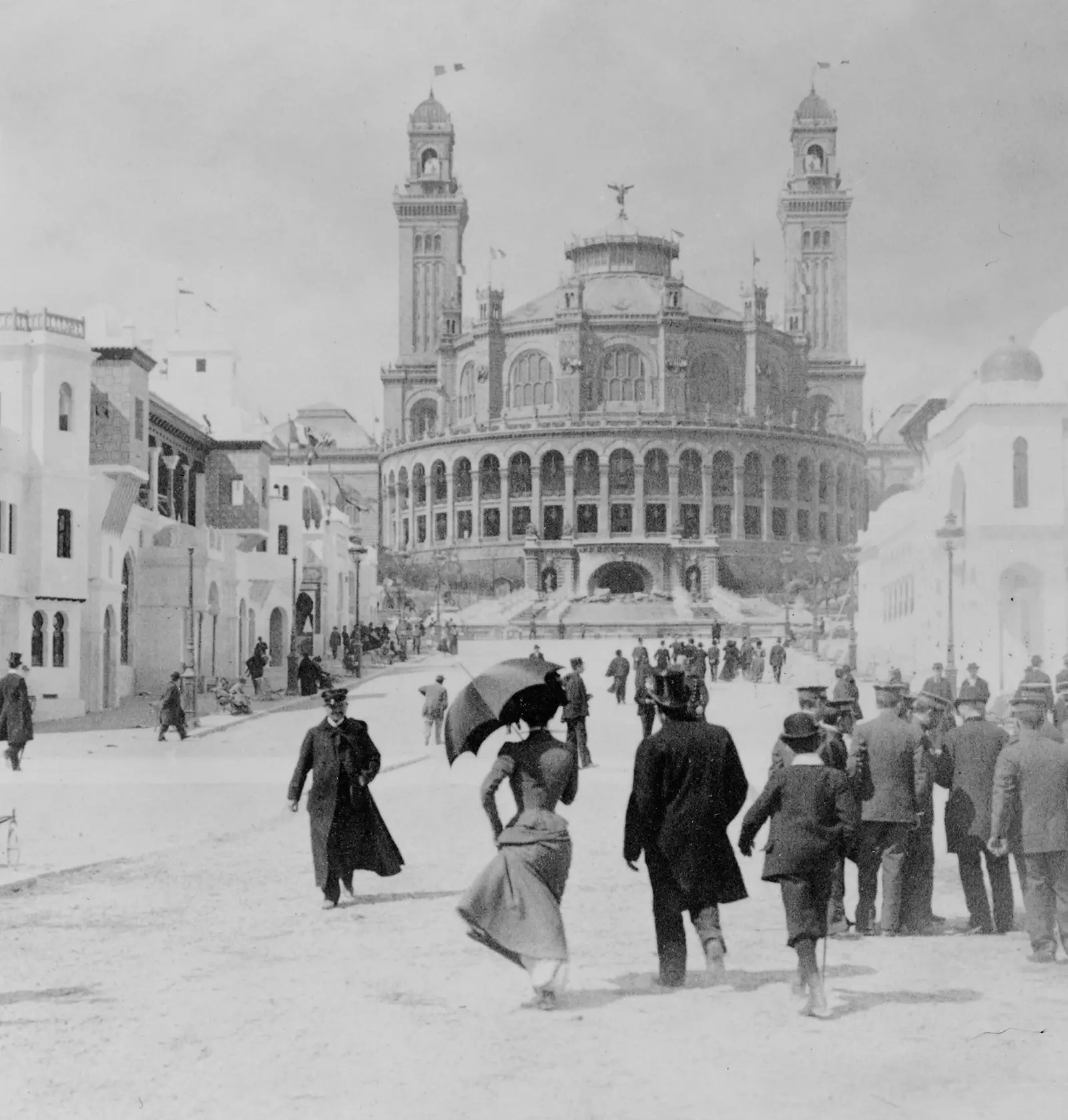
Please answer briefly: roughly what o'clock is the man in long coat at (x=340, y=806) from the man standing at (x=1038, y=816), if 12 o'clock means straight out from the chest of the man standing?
The man in long coat is roughly at 9 o'clock from the man standing.

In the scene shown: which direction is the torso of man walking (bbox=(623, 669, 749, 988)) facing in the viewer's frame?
away from the camera

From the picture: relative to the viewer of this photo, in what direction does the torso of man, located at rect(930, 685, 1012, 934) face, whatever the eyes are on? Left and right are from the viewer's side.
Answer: facing away from the viewer

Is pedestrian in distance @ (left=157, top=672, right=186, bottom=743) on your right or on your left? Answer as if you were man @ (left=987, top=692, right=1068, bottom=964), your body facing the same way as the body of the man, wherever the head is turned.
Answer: on your left

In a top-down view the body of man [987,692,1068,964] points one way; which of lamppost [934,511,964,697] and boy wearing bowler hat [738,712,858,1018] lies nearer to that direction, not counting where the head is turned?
the lamppost

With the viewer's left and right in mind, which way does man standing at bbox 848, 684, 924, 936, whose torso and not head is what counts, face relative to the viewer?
facing away from the viewer

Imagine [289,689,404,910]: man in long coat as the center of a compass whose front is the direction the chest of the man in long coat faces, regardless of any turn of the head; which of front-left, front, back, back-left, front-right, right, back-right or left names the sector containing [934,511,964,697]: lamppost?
back-left

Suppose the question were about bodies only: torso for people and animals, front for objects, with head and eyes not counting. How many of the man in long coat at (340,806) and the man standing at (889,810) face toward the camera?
1

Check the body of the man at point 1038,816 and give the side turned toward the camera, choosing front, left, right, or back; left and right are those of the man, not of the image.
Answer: back

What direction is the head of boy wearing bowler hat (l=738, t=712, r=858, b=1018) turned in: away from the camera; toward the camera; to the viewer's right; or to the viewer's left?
away from the camera

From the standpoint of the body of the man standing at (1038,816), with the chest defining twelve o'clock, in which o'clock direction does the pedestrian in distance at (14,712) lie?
The pedestrian in distance is roughly at 10 o'clock from the man standing.

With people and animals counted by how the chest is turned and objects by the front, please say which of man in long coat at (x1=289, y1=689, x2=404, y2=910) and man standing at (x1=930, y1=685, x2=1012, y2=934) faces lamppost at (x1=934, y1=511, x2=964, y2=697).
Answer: the man standing

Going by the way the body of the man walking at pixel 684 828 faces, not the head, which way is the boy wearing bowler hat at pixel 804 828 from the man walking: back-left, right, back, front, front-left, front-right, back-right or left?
right

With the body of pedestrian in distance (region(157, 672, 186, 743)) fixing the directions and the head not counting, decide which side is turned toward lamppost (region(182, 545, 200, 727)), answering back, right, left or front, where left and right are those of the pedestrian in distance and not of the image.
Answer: left

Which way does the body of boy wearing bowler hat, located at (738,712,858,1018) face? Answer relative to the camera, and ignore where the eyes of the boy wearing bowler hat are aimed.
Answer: away from the camera

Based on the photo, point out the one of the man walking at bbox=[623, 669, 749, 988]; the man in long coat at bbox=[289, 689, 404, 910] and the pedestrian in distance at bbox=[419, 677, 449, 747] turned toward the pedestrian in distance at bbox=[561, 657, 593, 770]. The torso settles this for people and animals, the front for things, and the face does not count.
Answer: the man walking
